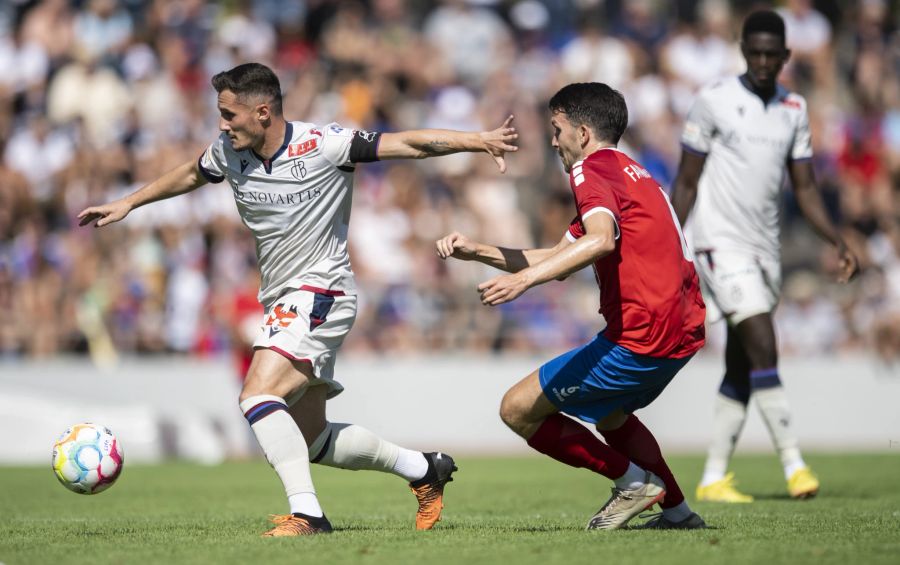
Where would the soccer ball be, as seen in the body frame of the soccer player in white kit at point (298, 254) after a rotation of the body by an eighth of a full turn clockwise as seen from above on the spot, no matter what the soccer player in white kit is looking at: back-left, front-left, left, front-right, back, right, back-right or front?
front

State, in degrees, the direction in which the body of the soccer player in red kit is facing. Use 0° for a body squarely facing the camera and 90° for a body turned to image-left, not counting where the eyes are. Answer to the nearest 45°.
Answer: approximately 90°

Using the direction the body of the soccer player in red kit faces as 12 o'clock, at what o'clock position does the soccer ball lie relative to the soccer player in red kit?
The soccer ball is roughly at 12 o'clock from the soccer player in red kit.

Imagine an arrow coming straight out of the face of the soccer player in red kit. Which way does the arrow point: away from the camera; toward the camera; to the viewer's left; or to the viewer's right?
to the viewer's left

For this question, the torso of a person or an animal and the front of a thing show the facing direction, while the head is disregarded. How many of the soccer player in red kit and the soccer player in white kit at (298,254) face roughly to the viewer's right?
0

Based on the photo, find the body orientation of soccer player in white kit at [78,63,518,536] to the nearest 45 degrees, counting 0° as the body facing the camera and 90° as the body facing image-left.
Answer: approximately 45°

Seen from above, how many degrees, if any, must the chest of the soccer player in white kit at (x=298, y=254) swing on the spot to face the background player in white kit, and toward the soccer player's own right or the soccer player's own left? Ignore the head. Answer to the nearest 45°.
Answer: approximately 180°

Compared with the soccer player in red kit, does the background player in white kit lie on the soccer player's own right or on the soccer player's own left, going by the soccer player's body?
on the soccer player's own right

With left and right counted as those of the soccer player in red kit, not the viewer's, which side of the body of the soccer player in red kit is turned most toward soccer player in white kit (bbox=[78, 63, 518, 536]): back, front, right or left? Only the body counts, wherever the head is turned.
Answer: front

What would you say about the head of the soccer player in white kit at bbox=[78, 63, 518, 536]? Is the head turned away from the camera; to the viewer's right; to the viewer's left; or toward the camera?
to the viewer's left

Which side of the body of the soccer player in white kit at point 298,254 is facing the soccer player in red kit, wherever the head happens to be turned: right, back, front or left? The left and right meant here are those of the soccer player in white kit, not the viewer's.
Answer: left
